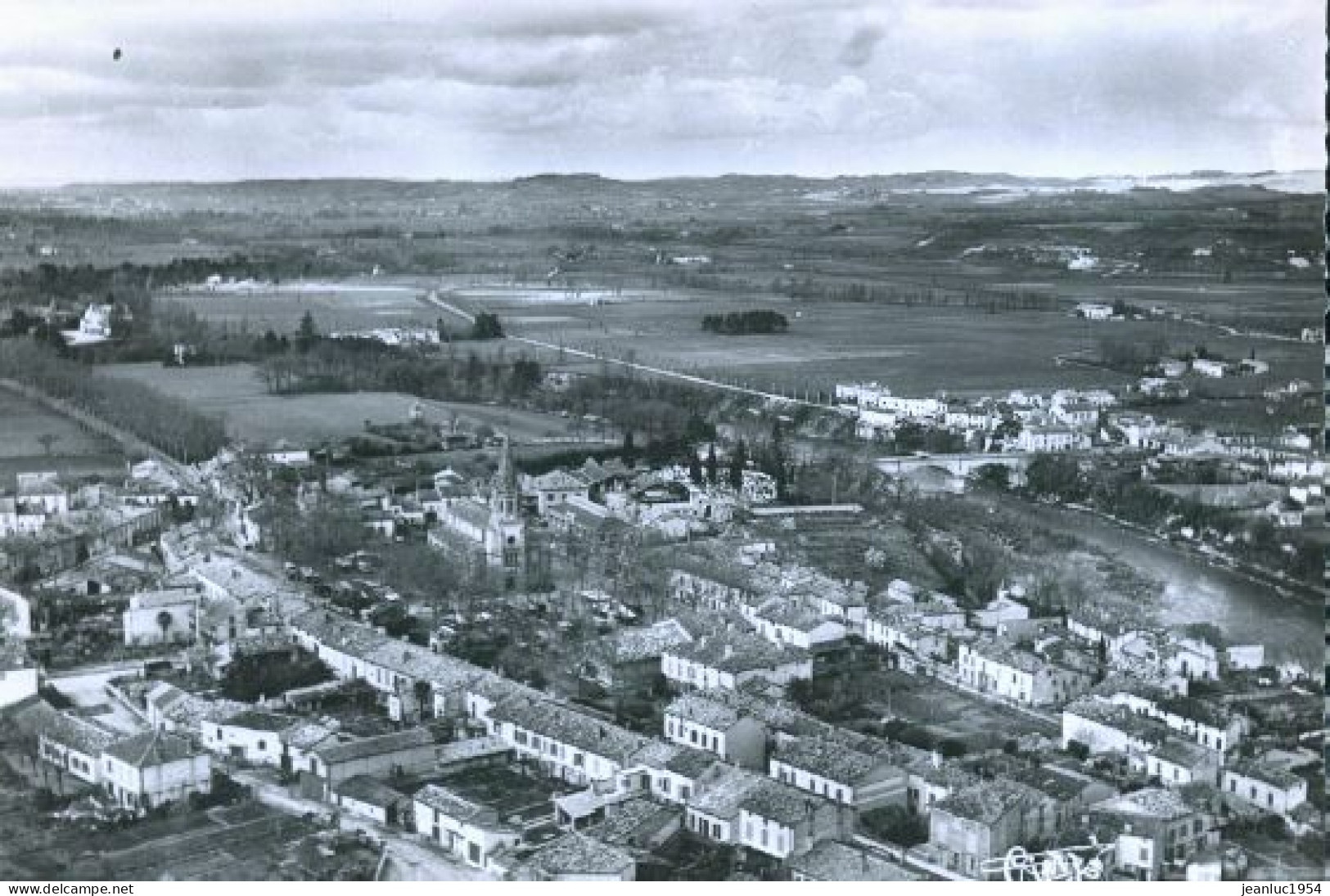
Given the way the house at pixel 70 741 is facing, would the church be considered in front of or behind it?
behind

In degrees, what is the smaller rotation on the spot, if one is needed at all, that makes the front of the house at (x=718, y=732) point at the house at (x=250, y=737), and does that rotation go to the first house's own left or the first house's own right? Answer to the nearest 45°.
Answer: approximately 45° to the first house's own right

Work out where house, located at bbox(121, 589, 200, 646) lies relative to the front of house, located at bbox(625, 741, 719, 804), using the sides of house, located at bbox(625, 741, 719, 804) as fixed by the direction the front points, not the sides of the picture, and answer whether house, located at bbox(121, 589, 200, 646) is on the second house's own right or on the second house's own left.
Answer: on the second house's own right

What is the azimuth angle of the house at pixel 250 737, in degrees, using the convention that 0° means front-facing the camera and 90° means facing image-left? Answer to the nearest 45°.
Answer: approximately 45°

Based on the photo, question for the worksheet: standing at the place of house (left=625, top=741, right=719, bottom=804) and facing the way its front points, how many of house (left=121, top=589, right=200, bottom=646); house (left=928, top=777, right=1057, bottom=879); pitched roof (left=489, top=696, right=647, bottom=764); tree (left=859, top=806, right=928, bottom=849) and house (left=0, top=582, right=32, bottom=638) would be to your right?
3
